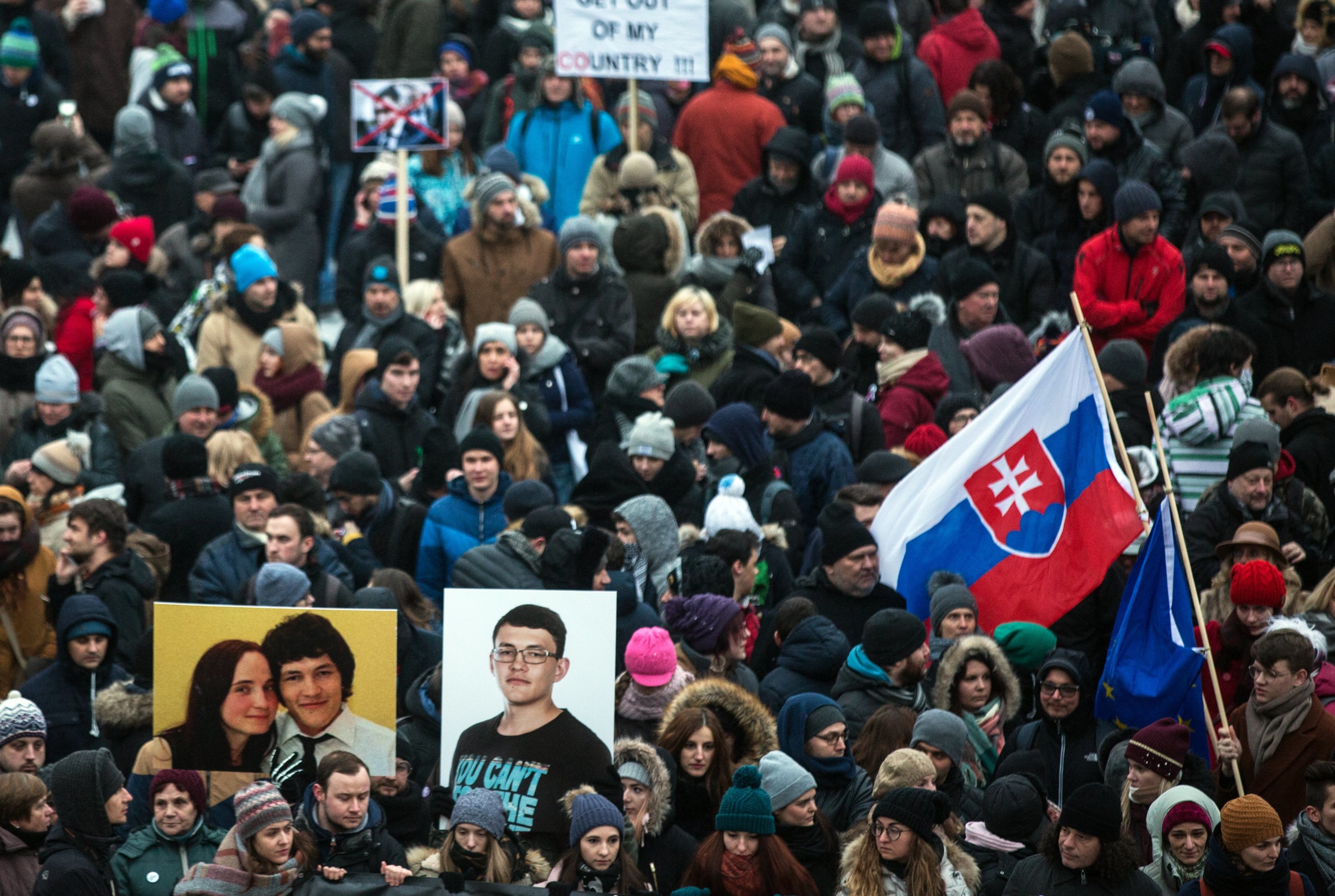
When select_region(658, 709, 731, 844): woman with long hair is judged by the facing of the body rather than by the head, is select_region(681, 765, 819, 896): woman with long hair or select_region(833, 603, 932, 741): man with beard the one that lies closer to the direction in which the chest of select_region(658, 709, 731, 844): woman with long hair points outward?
the woman with long hair

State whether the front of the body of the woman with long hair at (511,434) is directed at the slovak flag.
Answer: no

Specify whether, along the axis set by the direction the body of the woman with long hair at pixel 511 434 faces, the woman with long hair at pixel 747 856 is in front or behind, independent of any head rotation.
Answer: in front

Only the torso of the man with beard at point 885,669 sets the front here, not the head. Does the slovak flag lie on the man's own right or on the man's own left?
on the man's own left

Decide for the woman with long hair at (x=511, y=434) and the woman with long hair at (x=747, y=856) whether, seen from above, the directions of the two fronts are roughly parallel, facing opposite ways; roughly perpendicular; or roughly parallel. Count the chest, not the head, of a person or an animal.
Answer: roughly parallel

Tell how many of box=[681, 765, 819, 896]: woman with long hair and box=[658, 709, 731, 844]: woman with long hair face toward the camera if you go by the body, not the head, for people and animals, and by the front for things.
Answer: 2

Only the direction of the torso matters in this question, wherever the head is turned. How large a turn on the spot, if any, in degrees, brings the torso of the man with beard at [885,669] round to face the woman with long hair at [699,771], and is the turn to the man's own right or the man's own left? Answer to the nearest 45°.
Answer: approximately 135° to the man's own right

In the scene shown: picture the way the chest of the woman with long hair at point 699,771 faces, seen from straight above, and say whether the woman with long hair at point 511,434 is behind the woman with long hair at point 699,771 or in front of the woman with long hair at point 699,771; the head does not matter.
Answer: behind

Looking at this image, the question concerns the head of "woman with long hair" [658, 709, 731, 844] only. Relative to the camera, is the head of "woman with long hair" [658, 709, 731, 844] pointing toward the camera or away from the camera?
toward the camera

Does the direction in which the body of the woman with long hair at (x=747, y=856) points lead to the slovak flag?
no

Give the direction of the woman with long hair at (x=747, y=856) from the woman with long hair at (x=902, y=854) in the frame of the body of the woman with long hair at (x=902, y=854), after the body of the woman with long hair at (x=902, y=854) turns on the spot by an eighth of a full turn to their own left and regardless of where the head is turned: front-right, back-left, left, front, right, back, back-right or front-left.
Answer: right

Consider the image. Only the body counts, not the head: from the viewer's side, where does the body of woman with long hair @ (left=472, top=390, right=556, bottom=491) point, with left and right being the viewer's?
facing the viewer

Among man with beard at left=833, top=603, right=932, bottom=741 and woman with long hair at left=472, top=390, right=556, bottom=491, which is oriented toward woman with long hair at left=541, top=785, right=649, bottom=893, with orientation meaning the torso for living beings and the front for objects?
woman with long hair at left=472, top=390, right=556, bottom=491

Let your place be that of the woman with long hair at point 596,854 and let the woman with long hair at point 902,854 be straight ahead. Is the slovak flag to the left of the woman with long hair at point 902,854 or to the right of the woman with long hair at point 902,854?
left

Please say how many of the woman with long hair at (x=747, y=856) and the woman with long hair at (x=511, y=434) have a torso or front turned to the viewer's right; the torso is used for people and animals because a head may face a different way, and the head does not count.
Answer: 0

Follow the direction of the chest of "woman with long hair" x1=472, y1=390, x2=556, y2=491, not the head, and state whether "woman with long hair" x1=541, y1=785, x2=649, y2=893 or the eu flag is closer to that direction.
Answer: the woman with long hair

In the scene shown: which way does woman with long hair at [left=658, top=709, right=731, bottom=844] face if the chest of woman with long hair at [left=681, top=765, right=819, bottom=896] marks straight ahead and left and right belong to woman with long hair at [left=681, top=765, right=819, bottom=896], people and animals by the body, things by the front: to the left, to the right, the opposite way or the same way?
the same way

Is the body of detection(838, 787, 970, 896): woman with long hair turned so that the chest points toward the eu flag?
no

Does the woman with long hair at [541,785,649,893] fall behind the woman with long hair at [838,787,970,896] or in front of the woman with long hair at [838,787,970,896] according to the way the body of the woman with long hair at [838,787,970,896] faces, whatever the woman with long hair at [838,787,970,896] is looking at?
in front
